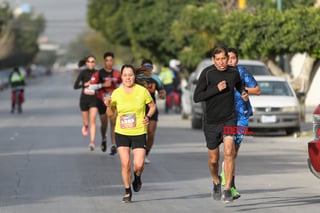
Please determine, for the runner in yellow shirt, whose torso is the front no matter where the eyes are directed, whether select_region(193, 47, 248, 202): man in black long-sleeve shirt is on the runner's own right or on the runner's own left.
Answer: on the runner's own left

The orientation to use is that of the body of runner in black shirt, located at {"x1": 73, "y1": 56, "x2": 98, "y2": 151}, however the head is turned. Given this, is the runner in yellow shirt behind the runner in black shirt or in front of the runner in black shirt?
in front

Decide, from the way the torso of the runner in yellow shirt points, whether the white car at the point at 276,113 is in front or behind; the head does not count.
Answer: behind

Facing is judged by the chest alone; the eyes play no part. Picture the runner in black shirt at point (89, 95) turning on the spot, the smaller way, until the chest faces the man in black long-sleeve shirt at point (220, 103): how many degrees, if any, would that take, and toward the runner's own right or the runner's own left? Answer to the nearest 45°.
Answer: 0° — they already face them

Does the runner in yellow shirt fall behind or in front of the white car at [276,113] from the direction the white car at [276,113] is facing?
in front

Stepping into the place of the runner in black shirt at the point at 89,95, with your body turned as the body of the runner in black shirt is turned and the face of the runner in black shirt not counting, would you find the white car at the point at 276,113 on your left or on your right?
on your left

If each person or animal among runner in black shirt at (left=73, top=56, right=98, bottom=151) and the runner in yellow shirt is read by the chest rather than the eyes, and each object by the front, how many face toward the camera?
2

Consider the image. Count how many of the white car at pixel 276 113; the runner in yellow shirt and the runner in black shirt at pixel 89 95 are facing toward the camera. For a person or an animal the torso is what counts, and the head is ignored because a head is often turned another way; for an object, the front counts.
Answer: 3

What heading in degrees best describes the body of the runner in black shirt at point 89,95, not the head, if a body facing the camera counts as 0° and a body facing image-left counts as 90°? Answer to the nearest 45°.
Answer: approximately 0°

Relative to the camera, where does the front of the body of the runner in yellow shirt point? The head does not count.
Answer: toward the camera

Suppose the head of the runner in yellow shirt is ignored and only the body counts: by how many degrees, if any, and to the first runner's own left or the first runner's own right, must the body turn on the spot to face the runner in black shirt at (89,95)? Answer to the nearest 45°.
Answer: approximately 180°
